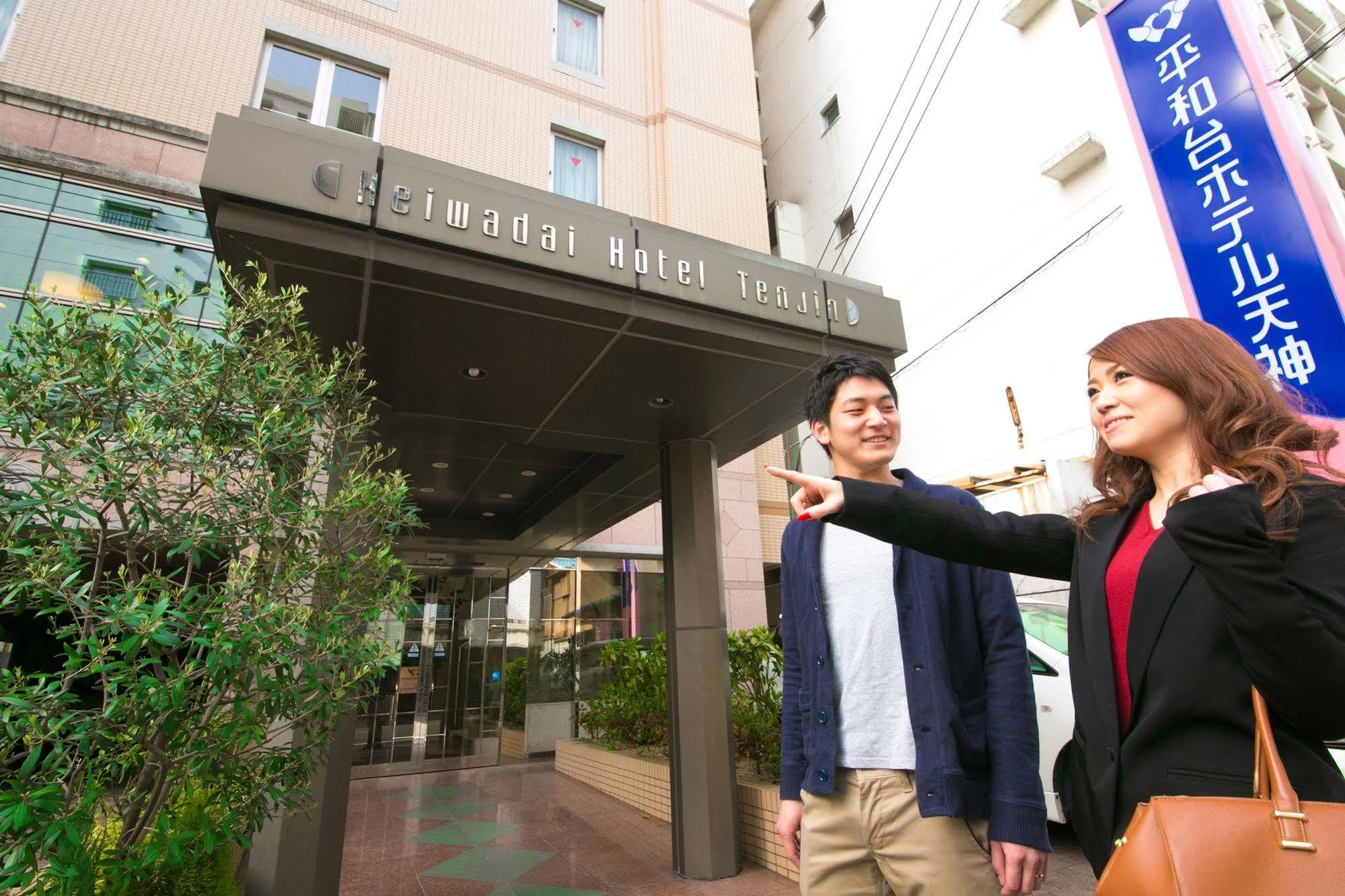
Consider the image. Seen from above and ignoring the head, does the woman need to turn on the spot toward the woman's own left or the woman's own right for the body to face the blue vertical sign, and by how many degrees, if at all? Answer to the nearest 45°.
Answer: approximately 135° to the woman's own right

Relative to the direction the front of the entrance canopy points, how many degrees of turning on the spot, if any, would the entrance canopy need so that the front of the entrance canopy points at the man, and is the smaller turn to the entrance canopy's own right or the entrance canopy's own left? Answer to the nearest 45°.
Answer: approximately 45° to the entrance canopy's own left

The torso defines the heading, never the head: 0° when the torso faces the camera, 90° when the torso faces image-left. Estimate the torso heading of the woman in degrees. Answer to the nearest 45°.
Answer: approximately 45°

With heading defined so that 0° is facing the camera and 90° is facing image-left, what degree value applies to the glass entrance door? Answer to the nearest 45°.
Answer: approximately 0°

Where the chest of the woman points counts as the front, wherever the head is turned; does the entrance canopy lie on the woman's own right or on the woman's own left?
on the woman's own right

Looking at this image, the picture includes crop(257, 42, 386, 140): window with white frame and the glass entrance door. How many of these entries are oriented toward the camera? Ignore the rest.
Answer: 2

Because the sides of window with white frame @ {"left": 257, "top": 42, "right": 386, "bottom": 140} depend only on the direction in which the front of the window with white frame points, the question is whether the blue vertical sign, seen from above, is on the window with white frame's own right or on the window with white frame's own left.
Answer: on the window with white frame's own left
